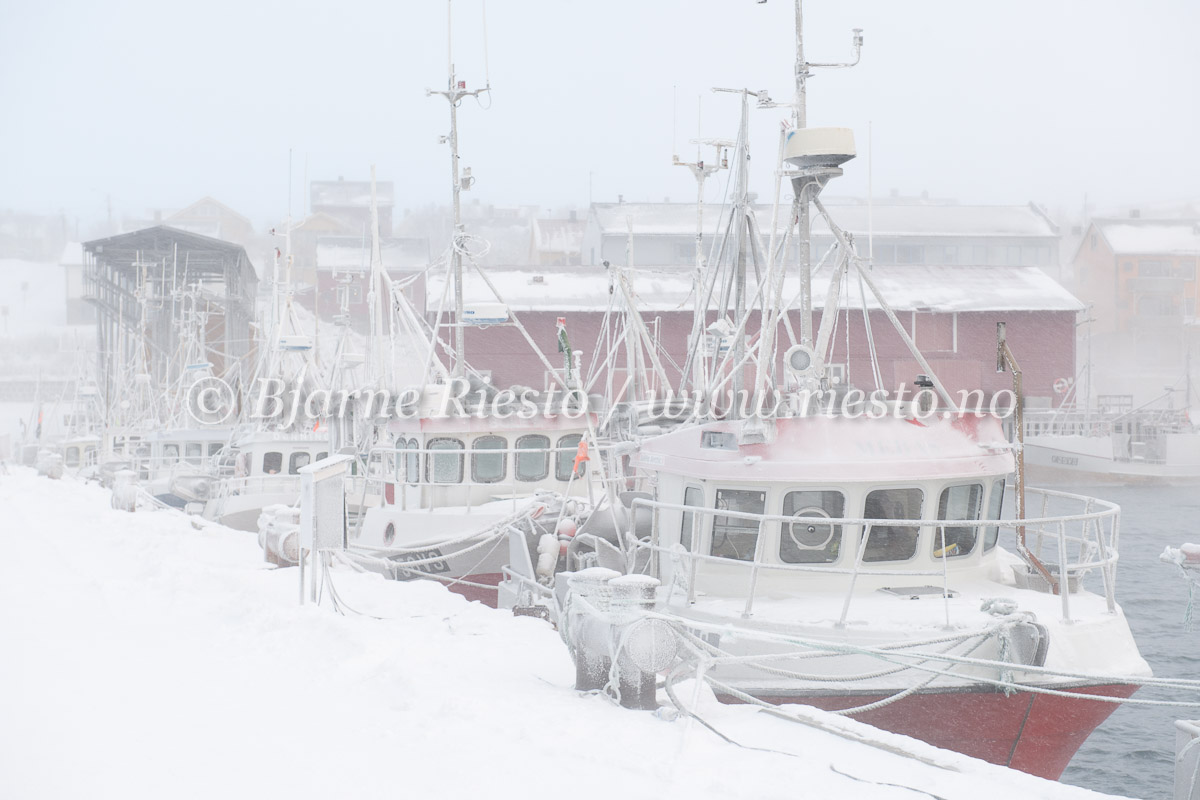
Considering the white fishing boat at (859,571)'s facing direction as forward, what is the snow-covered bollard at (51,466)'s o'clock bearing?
The snow-covered bollard is roughly at 6 o'clock from the white fishing boat.

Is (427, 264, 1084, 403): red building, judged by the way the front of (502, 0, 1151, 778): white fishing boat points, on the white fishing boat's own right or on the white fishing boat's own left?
on the white fishing boat's own left

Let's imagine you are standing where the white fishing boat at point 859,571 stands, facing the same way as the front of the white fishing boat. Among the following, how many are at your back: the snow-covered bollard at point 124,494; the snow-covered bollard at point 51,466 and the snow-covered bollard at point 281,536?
3

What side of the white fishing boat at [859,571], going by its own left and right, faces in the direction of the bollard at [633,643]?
right

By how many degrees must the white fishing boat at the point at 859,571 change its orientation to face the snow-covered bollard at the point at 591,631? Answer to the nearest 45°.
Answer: approximately 90° to its right

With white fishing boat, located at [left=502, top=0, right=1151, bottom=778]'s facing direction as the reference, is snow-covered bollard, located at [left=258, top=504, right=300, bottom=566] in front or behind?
behind

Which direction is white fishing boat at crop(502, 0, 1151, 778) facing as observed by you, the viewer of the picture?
facing the viewer and to the right of the viewer

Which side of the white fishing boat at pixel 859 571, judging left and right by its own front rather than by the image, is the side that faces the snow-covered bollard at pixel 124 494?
back
